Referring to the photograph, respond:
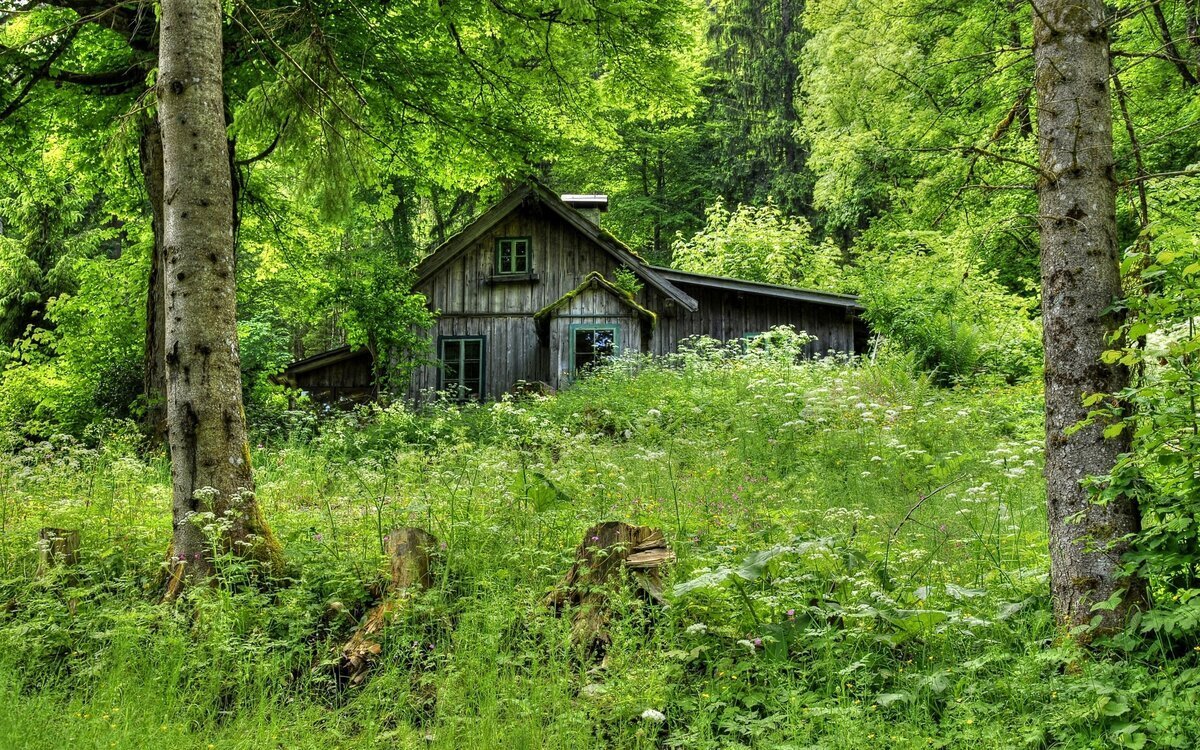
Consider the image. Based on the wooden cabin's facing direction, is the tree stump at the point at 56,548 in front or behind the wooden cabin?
in front

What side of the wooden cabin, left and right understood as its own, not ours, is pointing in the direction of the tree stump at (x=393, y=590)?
front

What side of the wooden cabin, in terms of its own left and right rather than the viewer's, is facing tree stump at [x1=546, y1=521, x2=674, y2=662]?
front

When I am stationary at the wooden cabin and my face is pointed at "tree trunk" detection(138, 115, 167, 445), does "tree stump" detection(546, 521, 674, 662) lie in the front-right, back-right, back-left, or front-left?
front-left

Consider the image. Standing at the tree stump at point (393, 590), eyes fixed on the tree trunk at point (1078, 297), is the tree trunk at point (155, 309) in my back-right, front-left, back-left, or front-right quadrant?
back-left

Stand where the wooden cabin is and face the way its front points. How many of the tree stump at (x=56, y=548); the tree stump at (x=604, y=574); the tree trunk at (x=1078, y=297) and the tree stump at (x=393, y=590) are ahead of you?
4

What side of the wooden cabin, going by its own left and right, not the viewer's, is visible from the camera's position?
front

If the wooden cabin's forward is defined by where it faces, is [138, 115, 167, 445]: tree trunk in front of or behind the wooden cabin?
in front

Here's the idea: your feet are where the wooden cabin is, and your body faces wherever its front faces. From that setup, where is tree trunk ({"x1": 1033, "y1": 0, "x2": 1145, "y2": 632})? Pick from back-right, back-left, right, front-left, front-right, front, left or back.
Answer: front
